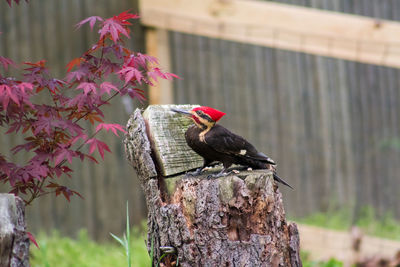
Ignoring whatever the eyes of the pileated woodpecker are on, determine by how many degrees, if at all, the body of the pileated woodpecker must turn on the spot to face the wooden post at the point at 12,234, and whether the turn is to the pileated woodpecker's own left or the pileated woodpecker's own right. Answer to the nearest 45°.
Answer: approximately 45° to the pileated woodpecker's own left

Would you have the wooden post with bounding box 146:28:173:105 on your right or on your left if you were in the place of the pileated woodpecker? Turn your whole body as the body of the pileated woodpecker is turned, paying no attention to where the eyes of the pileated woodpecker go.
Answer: on your right

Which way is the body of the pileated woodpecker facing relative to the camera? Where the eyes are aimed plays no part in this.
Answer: to the viewer's left

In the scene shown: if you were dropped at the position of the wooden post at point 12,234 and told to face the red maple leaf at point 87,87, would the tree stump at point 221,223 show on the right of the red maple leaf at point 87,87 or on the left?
right
